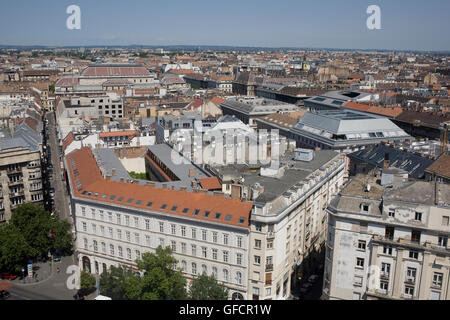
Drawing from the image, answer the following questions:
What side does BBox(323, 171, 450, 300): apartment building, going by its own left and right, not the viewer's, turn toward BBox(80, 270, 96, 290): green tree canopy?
right

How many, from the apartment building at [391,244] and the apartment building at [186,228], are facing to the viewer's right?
0

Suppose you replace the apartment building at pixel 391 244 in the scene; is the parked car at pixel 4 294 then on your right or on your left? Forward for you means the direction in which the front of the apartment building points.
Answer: on your right

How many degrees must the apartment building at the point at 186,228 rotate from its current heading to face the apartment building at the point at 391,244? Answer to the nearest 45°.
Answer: approximately 90° to its left

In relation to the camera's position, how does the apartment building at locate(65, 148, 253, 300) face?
facing the viewer and to the left of the viewer

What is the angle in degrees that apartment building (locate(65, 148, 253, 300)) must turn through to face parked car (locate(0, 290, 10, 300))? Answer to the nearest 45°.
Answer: approximately 45° to its right

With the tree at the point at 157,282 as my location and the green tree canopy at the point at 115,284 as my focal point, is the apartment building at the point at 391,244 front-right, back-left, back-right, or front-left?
back-right

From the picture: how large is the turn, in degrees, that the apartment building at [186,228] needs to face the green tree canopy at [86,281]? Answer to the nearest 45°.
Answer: approximately 45° to its right

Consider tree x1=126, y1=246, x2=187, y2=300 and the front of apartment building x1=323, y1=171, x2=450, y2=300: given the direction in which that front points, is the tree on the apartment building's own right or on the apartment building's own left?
on the apartment building's own right

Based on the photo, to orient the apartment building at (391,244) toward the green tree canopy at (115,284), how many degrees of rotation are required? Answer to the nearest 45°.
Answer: approximately 90° to its right
